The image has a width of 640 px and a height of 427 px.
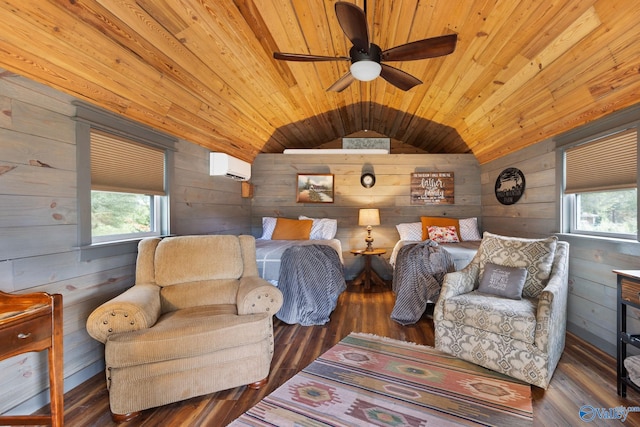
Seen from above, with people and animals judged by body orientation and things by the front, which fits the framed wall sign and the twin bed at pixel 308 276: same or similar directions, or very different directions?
same or similar directions

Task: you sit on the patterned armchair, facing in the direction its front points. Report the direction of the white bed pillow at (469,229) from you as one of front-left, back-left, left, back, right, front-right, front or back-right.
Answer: back-right

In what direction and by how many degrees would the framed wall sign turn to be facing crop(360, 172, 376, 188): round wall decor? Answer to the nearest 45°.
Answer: approximately 90° to its right

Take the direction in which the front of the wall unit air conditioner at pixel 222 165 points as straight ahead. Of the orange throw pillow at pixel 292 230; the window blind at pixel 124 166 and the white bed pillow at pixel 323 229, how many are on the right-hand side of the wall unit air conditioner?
1

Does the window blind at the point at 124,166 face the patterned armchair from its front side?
yes

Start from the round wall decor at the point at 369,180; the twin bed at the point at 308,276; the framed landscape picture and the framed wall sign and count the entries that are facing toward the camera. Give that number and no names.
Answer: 4

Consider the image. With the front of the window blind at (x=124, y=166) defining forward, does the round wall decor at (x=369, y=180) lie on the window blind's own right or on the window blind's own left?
on the window blind's own left

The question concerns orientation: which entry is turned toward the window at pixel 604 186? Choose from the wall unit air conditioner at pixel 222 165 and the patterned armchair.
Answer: the wall unit air conditioner

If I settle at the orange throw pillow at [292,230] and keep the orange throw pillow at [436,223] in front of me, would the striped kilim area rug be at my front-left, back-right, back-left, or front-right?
front-right

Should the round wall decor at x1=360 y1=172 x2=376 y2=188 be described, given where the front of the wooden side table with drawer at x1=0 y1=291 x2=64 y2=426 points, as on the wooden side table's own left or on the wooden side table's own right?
on the wooden side table's own left

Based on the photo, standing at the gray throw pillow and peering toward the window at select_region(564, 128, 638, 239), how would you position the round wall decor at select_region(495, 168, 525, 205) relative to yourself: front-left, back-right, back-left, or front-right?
front-left

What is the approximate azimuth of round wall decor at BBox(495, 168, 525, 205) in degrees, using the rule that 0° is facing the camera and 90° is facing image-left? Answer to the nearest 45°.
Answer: approximately 45°

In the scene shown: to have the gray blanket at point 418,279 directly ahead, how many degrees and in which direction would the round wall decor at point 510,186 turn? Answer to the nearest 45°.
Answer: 0° — it already faces it

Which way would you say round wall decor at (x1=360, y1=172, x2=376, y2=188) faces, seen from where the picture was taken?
facing the viewer

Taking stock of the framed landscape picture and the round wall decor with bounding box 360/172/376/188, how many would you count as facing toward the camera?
2

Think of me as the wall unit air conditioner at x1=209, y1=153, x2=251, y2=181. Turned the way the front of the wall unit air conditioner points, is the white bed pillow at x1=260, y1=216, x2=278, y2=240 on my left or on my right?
on my left

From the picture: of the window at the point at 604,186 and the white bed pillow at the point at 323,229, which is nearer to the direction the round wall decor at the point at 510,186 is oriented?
the white bed pillow

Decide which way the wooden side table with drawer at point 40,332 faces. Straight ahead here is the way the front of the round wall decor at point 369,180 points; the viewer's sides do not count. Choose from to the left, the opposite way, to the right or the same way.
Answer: to the left

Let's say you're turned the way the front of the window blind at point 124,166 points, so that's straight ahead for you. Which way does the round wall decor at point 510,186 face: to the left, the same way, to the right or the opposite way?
the opposite way
